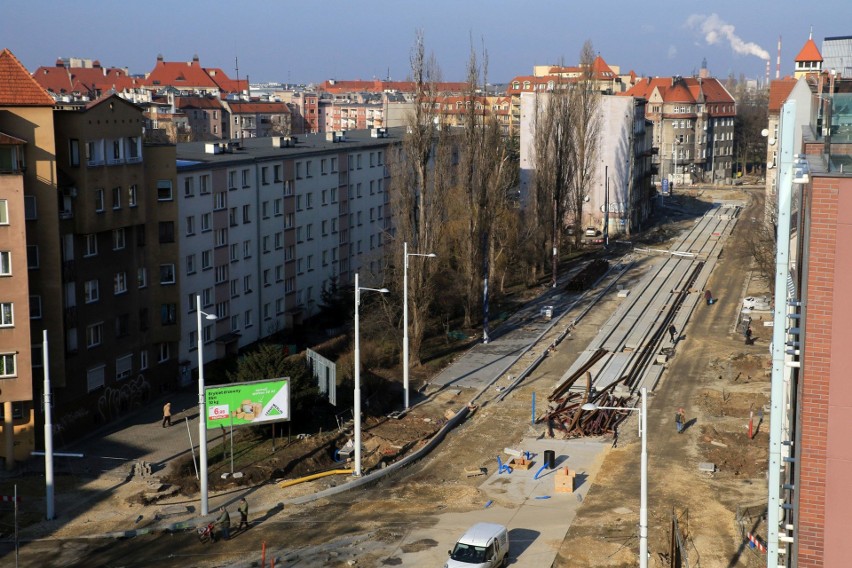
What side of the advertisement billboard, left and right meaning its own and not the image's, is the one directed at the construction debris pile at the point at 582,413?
left

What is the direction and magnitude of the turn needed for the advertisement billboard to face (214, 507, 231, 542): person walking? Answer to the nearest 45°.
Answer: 0° — it already faces them

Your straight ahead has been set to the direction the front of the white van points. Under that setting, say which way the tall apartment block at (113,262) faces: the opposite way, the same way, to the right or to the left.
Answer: to the left

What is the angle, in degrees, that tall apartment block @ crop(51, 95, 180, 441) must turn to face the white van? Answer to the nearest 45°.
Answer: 0° — it already faces it

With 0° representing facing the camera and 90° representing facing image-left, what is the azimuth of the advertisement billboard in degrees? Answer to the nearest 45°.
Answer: approximately 0°

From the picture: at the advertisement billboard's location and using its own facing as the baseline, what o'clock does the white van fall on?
The white van is roughly at 11 o'clock from the advertisement billboard.

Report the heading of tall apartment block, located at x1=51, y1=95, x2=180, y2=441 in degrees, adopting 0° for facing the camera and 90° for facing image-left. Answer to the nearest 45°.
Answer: approximately 315°

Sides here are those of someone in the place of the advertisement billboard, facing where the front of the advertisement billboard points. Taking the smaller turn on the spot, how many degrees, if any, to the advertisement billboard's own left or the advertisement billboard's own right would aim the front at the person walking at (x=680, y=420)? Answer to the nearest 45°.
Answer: approximately 90° to the advertisement billboard's own left
